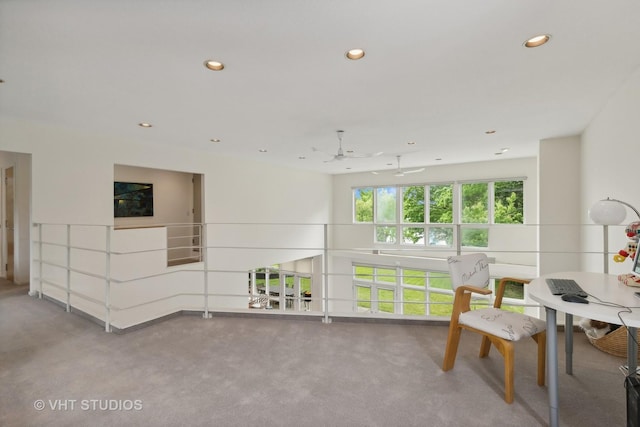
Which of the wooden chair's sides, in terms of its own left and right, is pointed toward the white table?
front

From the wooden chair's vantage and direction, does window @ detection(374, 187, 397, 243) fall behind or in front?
behind

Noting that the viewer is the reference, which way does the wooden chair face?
facing the viewer and to the right of the viewer

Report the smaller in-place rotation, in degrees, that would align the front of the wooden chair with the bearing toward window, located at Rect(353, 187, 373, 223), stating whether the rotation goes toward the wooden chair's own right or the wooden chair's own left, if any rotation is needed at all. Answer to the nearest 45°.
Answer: approximately 180°

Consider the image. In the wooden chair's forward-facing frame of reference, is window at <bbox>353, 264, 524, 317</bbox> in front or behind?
behind
